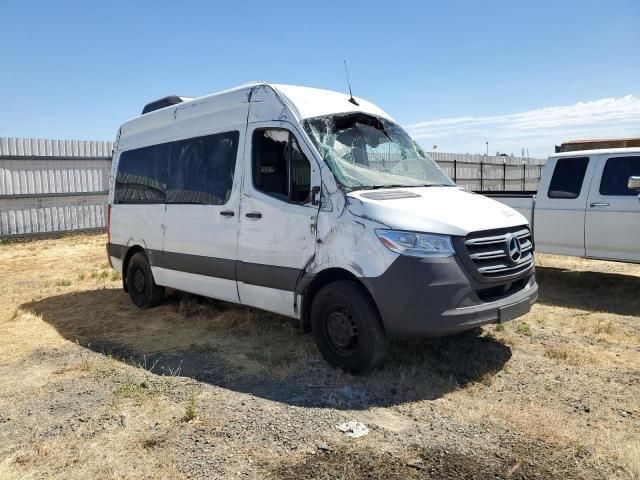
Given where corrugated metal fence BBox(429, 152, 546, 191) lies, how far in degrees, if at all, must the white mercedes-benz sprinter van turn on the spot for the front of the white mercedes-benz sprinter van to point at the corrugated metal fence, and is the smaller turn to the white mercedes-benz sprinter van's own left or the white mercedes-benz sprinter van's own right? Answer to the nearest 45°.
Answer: approximately 135° to the white mercedes-benz sprinter van's own left

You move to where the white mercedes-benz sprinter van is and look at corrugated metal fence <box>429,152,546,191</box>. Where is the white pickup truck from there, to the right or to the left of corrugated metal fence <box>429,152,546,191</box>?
right

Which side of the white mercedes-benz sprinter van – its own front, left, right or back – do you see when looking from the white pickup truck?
left

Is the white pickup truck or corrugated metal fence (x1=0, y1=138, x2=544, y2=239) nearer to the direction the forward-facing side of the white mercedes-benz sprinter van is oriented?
the white pickup truck

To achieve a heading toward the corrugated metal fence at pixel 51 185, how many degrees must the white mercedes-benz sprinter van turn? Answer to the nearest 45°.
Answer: approximately 180°

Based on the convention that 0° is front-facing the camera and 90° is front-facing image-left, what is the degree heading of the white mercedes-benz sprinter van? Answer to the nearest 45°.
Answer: approximately 315°

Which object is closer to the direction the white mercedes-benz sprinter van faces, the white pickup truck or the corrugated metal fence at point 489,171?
the white pickup truck
